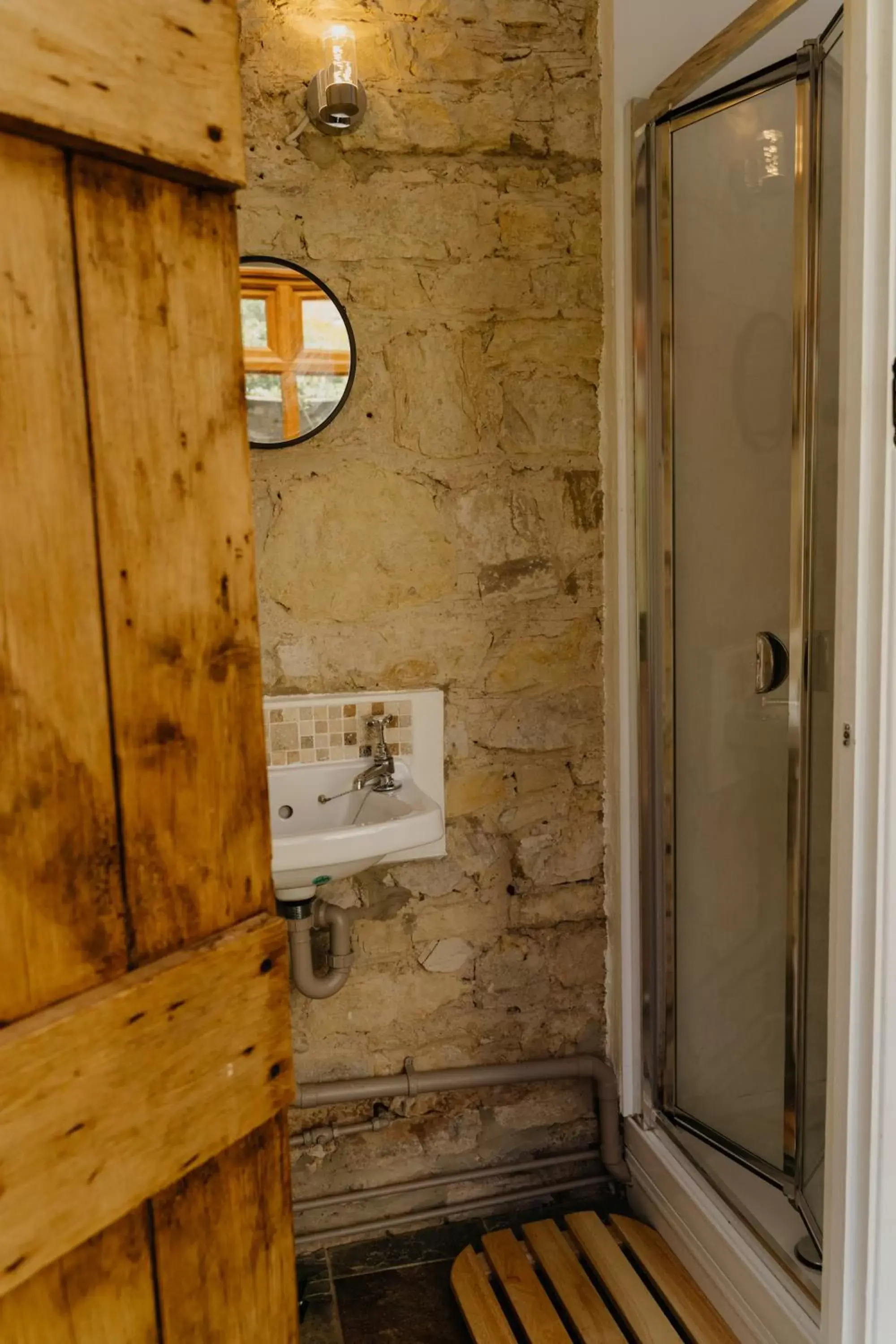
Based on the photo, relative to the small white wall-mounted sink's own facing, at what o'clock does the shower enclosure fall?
The shower enclosure is roughly at 9 o'clock from the small white wall-mounted sink.

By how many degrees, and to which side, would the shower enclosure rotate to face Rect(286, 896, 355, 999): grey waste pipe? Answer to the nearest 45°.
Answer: approximately 45° to its right

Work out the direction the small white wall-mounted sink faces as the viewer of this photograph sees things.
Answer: facing the viewer

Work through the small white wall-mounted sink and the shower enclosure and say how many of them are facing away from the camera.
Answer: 0

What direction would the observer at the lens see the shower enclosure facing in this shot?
facing the viewer and to the left of the viewer

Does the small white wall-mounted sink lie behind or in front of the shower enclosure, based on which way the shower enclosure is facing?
in front
